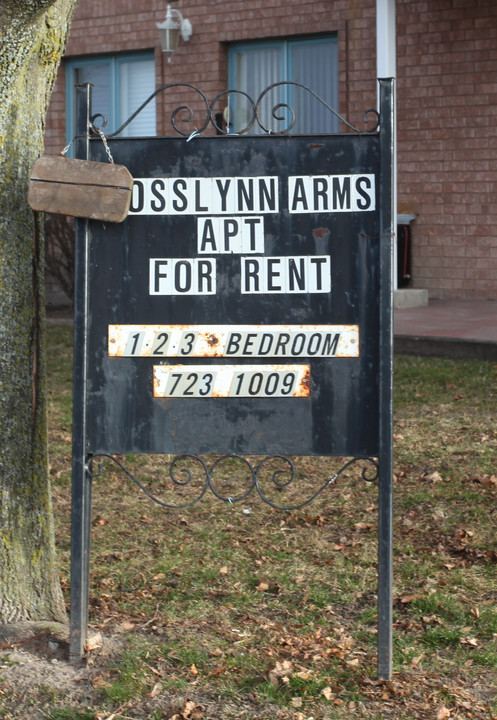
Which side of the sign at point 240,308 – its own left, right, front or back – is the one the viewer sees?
front

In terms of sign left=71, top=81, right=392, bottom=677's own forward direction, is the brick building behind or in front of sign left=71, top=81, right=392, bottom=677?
behind

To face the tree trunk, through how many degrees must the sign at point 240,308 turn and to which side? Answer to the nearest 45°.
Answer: approximately 90° to its right

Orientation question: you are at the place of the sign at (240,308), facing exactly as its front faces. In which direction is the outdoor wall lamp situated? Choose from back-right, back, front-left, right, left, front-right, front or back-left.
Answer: back
